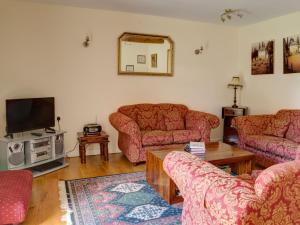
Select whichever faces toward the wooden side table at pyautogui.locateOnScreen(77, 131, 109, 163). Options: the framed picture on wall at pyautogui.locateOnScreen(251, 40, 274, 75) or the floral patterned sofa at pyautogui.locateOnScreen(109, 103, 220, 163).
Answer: the framed picture on wall

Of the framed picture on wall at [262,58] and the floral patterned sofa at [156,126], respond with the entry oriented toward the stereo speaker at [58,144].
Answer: the framed picture on wall

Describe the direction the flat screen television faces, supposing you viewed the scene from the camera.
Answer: facing the viewer and to the right of the viewer

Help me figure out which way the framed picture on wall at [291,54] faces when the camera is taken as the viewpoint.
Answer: facing the viewer and to the left of the viewer

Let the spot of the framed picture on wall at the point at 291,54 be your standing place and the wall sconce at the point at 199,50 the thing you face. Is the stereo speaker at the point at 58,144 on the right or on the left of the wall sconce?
left

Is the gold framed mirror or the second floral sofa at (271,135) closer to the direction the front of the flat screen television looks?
the second floral sofa

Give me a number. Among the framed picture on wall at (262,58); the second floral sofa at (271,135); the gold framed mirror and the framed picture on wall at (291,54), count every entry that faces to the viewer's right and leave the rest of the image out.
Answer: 0

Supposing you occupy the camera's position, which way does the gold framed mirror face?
facing the viewer

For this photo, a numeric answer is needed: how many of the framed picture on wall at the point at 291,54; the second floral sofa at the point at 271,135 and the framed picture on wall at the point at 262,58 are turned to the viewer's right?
0

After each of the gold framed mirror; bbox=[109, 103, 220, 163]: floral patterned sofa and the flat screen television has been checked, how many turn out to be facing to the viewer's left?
0

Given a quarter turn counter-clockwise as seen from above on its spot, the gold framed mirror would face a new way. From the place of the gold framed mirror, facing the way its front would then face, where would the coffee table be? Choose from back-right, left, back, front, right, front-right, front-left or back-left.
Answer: right

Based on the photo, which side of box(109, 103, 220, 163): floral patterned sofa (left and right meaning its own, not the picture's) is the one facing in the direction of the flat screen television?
right

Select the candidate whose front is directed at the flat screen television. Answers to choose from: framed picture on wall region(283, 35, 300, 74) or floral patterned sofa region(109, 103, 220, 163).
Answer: the framed picture on wall

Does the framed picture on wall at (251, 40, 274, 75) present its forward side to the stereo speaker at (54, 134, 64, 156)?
yes

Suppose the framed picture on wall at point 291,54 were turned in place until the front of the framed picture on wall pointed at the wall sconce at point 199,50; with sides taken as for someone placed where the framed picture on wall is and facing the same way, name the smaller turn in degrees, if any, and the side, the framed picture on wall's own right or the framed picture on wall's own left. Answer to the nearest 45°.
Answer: approximately 45° to the framed picture on wall's own right
